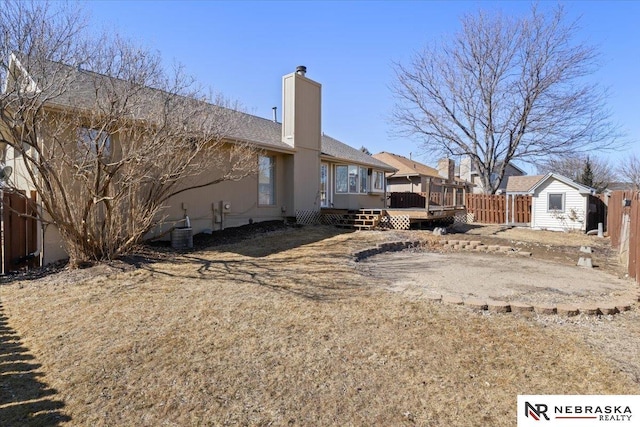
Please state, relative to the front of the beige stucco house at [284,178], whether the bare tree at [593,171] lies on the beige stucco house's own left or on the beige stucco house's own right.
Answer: on the beige stucco house's own right

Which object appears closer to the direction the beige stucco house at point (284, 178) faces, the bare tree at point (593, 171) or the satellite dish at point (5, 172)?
the satellite dish

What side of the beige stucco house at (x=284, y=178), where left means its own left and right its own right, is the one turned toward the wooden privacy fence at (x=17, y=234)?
left

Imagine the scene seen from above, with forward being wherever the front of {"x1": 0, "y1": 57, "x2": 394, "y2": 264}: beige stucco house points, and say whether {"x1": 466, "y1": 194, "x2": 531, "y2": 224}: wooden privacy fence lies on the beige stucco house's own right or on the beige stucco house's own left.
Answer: on the beige stucco house's own right

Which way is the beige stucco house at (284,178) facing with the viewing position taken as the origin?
facing away from the viewer and to the left of the viewer
